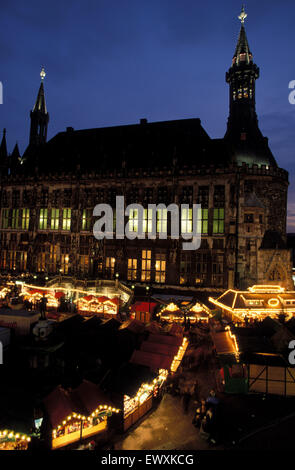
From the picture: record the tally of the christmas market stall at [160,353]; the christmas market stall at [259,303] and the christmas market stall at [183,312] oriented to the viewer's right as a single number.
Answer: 1

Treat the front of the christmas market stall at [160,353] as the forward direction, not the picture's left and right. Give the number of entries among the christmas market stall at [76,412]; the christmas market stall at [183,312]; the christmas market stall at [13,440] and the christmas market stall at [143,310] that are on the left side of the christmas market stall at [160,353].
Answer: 2

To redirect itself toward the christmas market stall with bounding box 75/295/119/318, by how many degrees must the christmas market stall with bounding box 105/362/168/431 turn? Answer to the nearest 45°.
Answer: approximately 135° to its left

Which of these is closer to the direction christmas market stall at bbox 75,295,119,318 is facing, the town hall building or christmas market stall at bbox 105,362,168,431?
the christmas market stall

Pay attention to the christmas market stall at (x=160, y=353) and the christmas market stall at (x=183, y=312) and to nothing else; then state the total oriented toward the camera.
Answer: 1

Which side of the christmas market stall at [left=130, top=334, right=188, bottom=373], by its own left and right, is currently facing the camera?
right

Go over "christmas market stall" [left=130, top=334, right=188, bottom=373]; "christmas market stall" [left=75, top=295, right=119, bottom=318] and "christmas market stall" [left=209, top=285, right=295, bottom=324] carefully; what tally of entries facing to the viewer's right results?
1

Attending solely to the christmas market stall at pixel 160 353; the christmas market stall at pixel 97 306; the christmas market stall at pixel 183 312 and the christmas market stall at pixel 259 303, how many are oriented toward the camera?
3

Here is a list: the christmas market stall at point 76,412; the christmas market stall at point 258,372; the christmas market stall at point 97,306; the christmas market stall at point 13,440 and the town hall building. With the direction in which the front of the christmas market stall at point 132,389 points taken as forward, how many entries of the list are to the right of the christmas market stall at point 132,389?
2

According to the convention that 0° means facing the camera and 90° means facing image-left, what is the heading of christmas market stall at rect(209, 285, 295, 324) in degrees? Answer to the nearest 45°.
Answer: approximately 0°

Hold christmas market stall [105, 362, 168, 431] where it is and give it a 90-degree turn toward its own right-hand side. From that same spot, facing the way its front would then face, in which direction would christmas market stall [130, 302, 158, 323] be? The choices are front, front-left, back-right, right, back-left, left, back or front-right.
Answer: back-right

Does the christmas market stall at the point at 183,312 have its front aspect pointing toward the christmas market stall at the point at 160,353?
yes
